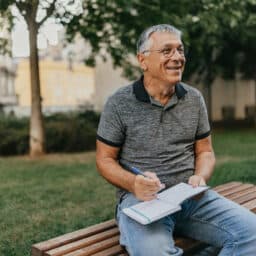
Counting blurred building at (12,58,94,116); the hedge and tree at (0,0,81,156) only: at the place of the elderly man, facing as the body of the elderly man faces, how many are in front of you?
0

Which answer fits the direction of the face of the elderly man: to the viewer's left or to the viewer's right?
to the viewer's right

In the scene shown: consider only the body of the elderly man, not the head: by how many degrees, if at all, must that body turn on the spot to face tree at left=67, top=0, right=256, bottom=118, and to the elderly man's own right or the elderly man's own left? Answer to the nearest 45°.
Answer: approximately 135° to the elderly man's own left

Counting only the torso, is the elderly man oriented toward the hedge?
no

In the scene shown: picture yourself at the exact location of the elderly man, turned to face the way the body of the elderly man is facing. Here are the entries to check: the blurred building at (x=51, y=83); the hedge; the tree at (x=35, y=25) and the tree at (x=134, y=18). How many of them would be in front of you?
0

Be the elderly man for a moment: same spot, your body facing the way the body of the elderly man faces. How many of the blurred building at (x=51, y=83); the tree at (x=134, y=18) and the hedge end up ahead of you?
0
